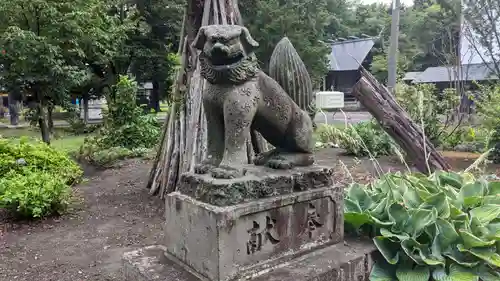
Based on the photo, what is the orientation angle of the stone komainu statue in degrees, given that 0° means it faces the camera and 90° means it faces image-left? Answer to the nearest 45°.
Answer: approximately 45°

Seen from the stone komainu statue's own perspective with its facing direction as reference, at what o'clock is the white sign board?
The white sign board is roughly at 5 o'clock from the stone komainu statue.

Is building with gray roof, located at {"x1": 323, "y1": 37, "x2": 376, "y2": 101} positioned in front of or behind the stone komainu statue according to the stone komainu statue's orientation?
behind

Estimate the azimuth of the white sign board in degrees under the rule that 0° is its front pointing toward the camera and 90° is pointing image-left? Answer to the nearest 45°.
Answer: approximately 0°

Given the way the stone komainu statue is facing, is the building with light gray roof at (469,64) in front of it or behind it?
behind

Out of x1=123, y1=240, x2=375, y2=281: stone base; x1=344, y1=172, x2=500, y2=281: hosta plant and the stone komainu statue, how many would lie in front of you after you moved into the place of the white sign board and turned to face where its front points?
3

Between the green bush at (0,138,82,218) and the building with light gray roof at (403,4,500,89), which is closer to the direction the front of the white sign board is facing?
the green bush

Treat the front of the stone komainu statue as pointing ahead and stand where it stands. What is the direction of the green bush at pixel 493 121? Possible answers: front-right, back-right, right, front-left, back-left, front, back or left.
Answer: back
